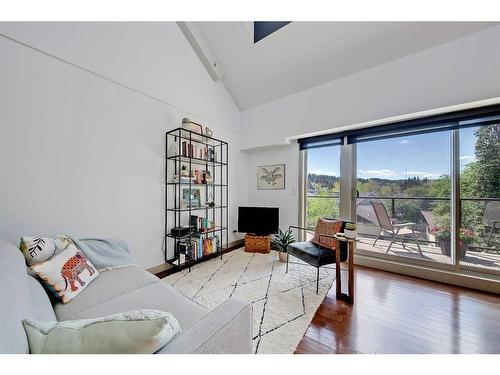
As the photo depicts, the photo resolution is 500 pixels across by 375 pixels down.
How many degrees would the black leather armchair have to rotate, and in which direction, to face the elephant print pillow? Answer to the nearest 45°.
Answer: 0° — it already faces it

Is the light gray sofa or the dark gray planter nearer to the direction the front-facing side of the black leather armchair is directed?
the light gray sofa

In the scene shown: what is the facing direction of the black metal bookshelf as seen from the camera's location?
facing the viewer and to the right of the viewer

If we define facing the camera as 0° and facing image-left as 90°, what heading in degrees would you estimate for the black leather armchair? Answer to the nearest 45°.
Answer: approximately 45°

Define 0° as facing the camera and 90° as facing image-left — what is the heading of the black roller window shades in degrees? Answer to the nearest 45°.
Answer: approximately 45°

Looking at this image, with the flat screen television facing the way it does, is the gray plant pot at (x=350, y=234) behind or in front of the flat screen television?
in front

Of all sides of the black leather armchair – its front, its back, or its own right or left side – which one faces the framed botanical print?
right

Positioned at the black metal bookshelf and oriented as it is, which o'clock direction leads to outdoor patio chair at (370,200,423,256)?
The outdoor patio chair is roughly at 11 o'clock from the black metal bookshelf.

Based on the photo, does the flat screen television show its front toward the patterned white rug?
yes
